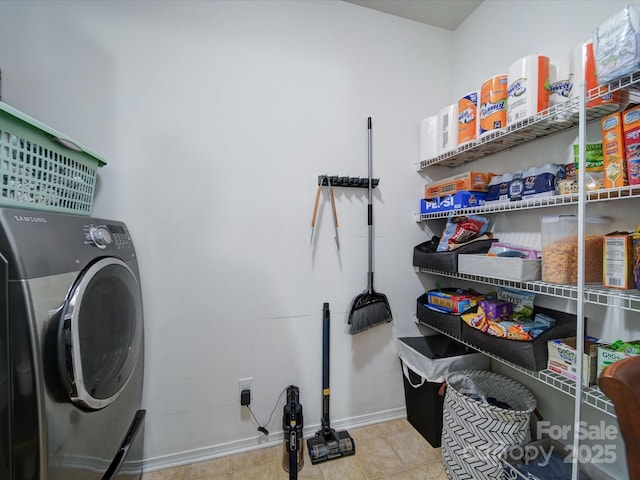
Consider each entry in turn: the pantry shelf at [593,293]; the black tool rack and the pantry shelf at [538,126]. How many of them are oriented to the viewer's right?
0

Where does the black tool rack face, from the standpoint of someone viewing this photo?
facing the viewer

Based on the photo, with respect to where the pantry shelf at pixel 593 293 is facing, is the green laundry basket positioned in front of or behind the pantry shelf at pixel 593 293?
in front

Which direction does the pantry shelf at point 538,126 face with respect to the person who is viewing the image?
facing the viewer and to the left of the viewer

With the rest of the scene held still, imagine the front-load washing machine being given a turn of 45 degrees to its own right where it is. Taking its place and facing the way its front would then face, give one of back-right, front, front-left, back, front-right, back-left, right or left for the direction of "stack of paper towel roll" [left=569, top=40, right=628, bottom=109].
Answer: front-left

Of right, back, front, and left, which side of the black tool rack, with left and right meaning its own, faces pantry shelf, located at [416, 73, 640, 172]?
left

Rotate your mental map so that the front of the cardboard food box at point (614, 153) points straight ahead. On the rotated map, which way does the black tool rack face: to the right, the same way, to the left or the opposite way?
to the left

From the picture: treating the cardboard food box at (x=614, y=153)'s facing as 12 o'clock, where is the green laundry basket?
The green laundry basket is roughly at 12 o'clock from the cardboard food box.

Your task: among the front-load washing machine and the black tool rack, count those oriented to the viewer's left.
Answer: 0

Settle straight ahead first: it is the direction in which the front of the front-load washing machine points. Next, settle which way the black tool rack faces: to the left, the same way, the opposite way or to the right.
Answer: to the right

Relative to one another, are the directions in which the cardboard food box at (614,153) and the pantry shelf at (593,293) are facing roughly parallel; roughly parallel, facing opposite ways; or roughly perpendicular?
roughly parallel

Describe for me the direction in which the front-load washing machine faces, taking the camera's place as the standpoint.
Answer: facing the viewer and to the right of the viewer

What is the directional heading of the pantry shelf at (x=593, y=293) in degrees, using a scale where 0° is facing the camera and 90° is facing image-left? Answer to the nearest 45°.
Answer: approximately 45°

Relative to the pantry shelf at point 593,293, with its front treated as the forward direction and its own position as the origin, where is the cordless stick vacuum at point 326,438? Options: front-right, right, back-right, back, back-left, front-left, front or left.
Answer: front-right
